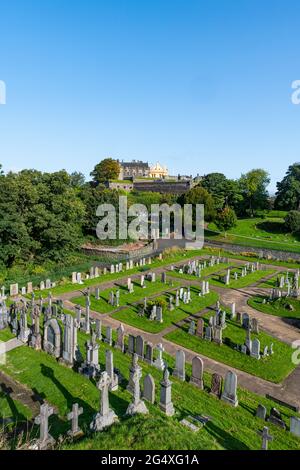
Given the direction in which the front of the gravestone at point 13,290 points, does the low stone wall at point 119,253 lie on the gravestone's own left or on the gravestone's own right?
on the gravestone's own left

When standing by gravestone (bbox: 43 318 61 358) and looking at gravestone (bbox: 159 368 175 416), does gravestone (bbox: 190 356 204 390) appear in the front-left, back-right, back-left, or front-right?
front-left

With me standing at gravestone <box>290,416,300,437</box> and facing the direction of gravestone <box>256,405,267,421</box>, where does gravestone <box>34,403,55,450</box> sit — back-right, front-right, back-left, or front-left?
front-left

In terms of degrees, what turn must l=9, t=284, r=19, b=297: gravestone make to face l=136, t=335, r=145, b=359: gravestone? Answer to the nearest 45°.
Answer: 0° — it already faces it

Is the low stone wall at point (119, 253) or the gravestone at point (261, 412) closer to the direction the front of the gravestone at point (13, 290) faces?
the gravestone

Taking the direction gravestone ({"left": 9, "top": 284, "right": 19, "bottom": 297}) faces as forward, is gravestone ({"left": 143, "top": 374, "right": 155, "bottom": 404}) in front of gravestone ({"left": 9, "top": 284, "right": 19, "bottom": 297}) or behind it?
in front

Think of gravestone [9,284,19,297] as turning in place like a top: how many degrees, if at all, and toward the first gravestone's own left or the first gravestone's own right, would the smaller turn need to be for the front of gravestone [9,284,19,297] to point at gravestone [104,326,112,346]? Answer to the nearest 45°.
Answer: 0° — it already faces it

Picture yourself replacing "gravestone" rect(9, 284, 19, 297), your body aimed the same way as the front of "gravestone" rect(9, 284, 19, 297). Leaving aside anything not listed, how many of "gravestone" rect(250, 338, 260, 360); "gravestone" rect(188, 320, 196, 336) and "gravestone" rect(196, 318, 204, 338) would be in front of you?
3

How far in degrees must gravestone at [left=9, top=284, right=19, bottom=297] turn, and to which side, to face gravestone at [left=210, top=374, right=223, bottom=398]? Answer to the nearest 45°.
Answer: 0° — it already faces it

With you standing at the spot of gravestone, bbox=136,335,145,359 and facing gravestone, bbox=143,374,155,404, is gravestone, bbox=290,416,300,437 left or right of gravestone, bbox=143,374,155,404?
left

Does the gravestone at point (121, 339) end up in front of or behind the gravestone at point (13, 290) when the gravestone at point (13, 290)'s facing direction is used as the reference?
in front

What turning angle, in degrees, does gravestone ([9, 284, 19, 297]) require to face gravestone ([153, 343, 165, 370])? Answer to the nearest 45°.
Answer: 0° — it already faces it

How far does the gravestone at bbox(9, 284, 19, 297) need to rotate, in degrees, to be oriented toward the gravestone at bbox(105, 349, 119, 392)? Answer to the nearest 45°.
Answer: approximately 45° to its right

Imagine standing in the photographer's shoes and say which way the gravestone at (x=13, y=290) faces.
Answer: facing the viewer and to the right of the viewer
